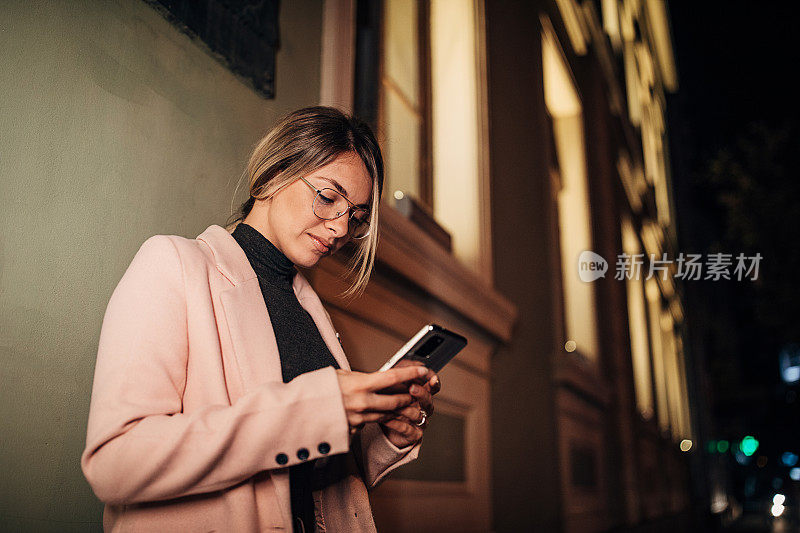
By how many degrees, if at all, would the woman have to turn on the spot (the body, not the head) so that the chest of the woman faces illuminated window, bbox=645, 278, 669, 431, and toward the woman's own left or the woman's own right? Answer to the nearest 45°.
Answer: approximately 90° to the woman's own left

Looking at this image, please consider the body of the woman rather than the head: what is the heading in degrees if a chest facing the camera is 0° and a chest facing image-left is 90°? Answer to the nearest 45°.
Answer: approximately 315°

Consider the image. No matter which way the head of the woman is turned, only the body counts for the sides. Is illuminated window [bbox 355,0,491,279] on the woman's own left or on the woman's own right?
on the woman's own left

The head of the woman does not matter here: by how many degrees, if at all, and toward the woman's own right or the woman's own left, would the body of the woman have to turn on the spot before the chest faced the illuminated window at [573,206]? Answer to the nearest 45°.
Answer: approximately 90° to the woman's own left

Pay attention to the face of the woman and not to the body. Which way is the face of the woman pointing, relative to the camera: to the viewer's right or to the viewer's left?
to the viewer's right

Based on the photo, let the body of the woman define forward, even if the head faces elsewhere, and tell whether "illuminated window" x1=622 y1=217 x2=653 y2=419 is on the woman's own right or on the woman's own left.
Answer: on the woman's own left
